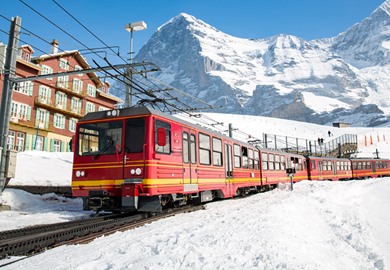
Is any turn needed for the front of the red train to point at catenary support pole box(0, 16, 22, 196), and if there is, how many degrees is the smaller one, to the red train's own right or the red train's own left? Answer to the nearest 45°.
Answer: approximately 45° to the red train's own right

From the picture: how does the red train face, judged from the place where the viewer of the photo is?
facing the viewer and to the left of the viewer

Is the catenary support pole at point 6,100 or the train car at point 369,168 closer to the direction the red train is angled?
the catenary support pole
